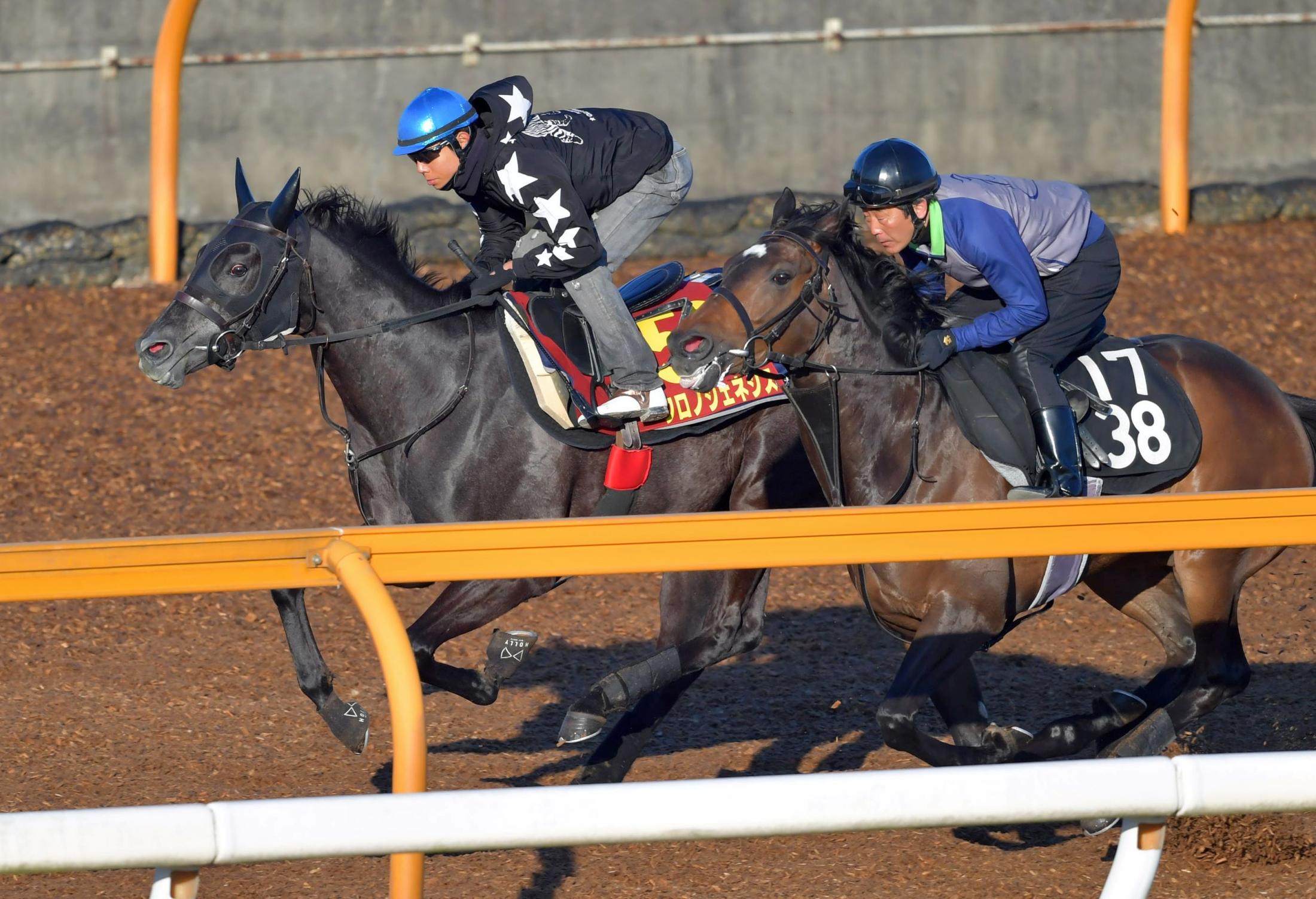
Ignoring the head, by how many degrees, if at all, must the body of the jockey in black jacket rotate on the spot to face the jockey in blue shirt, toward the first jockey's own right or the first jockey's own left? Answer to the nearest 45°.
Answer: approximately 135° to the first jockey's own left

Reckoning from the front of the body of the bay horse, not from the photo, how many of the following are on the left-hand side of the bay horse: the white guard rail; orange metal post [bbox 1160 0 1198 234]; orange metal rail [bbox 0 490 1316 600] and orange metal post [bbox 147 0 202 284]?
2

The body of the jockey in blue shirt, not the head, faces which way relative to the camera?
to the viewer's left

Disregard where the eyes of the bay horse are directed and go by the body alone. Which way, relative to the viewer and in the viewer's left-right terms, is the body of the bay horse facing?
facing to the left of the viewer

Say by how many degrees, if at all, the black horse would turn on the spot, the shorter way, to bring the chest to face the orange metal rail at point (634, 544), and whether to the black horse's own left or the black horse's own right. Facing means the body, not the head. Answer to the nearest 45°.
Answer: approximately 90° to the black horse's own left

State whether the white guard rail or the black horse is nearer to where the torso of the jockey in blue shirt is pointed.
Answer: the black horse

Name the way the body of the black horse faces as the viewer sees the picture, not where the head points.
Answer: to the viewer's left

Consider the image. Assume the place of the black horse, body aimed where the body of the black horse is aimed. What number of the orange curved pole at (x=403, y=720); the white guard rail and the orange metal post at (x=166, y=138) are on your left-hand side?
2

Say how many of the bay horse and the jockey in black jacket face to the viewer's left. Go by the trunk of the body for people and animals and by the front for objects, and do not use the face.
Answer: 2

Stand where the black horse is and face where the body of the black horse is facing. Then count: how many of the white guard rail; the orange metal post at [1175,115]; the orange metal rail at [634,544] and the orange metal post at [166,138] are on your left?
2

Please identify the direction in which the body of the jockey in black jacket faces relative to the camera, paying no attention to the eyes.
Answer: to the viewer's left

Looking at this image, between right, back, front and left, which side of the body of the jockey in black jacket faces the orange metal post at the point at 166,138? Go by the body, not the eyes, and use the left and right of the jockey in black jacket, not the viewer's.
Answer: right
